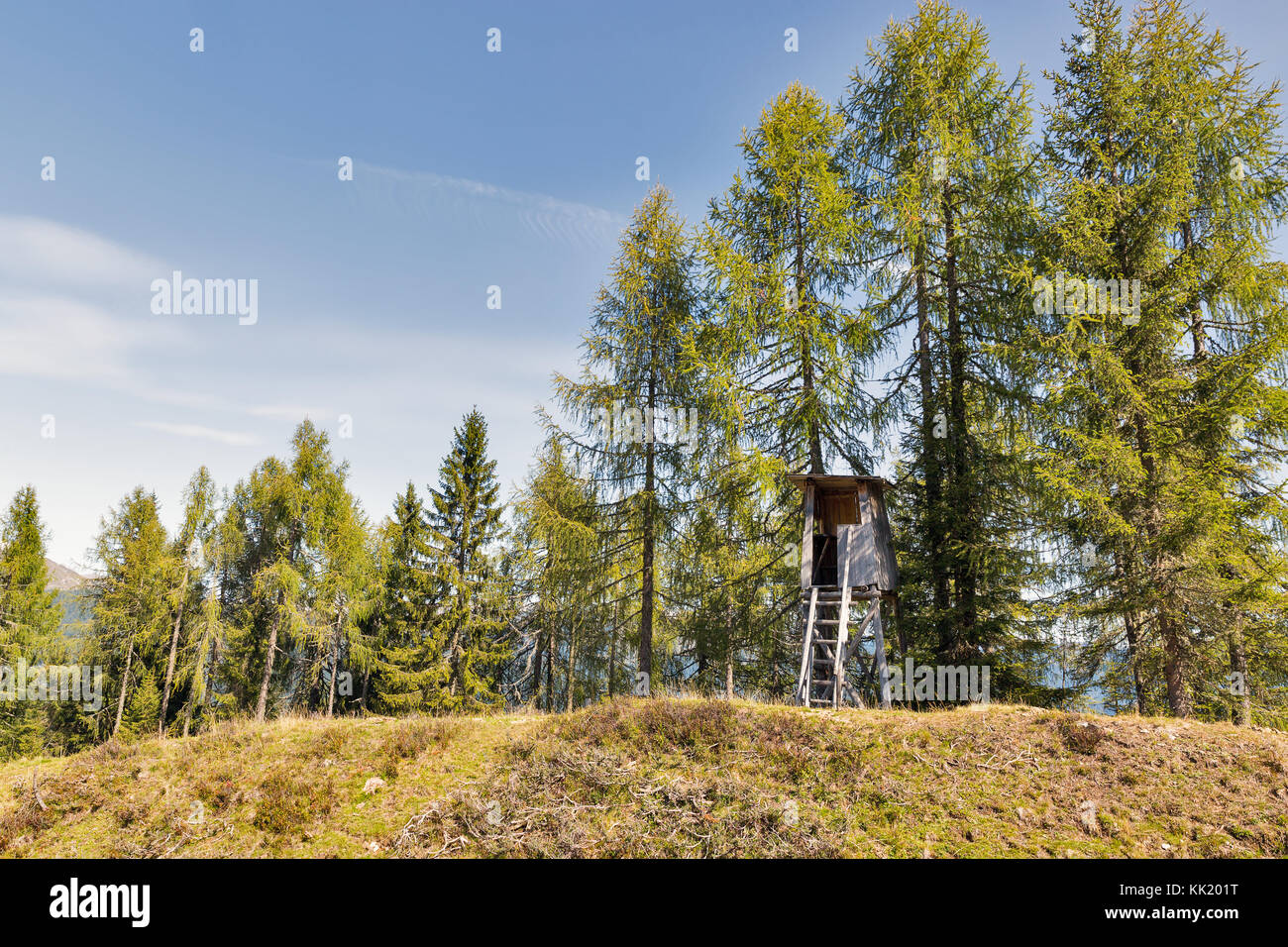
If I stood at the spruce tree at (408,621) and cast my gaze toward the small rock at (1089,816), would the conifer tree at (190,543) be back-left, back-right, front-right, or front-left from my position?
back-right

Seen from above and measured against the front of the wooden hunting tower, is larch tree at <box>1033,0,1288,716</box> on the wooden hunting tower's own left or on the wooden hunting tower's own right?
on the wooden hunting tower's own left

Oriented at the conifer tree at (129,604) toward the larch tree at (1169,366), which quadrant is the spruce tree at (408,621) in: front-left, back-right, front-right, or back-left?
front-left

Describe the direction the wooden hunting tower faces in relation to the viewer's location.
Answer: facing the viewer
